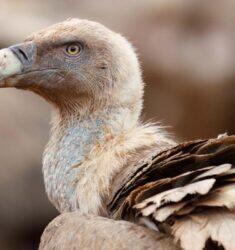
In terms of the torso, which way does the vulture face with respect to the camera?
to the viewer's left
